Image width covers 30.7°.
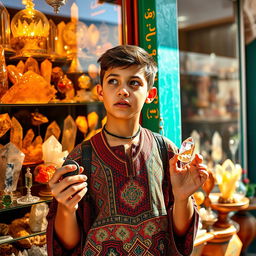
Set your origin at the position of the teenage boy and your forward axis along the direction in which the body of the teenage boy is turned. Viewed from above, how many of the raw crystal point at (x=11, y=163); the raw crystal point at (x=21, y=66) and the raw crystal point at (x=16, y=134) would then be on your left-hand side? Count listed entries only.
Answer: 0

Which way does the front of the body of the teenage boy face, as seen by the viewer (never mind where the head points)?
toward the camera

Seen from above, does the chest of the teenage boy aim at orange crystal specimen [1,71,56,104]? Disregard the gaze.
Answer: no

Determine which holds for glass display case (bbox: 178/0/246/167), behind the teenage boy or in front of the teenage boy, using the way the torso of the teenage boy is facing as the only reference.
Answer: behind

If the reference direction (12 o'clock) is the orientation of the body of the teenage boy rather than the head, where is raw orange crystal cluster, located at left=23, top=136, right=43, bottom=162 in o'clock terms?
The raw orange crystal cluster is roughly at 5 o'clock from the teenage boy.

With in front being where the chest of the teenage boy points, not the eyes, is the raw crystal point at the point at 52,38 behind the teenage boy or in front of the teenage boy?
behind

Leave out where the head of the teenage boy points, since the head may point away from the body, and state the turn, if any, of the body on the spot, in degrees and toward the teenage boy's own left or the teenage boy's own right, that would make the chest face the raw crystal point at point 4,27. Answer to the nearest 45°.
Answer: approximately 135° to the teenage boy's own right

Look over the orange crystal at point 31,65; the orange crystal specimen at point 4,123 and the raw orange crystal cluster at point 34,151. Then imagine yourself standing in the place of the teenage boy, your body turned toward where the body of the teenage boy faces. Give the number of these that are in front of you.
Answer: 0

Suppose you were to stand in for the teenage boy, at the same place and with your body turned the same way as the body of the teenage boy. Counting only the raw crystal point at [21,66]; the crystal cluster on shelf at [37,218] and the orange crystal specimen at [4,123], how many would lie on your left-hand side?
0

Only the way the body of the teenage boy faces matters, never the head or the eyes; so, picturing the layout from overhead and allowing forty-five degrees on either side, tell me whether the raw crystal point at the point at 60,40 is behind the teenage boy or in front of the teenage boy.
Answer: behind

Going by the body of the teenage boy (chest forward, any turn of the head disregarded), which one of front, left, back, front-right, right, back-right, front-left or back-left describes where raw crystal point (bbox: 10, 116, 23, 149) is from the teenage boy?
back-right

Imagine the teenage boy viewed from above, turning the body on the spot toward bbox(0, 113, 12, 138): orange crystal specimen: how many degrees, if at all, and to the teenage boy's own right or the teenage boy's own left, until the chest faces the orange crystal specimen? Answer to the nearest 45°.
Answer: approximately 135° to the teenage boy's own right

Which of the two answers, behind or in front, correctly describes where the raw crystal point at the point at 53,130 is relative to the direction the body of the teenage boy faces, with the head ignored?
behind

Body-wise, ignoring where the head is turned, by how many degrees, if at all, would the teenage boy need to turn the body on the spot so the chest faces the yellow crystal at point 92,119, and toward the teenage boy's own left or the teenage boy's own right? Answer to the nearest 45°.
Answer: approximately 180°
